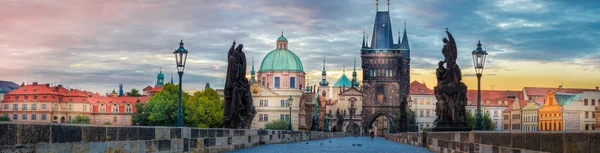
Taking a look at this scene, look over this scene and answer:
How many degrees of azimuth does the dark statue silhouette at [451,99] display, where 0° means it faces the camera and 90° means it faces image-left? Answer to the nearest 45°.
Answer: approximately 45°

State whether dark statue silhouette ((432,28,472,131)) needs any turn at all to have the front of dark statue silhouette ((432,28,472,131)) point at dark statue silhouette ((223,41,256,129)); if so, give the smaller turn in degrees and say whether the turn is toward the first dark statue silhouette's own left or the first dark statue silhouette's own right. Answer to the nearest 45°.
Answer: approximately 45° to the first dark statue silhouette's own right
